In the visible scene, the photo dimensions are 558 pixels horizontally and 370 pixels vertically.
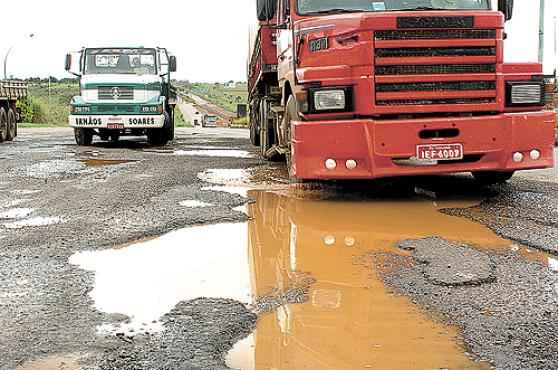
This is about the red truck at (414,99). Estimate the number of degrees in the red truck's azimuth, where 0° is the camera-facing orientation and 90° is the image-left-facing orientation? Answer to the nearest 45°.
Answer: approximately 0°
